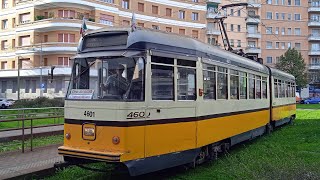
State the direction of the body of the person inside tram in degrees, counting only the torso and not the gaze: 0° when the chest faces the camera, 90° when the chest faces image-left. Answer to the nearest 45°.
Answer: approximately 45°

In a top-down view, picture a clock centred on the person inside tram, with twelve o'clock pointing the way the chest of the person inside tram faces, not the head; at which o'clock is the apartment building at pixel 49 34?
The apartment building is roughly at 4 o'clock from the person inside tram.

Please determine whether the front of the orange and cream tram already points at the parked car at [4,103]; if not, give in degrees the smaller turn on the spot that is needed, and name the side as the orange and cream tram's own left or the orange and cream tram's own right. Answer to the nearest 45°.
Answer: approximately 90° to the orange and cream tram's own right

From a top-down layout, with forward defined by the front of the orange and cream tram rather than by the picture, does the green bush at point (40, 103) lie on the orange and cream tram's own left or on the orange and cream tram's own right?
on the orange and cream tram's own right

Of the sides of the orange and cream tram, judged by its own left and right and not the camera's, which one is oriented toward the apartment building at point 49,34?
right
